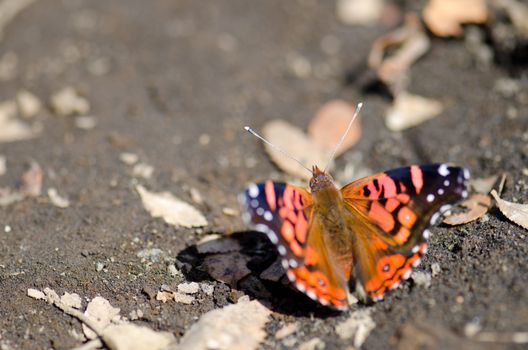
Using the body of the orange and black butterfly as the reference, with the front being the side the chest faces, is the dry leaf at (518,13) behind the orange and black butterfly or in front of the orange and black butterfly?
in front

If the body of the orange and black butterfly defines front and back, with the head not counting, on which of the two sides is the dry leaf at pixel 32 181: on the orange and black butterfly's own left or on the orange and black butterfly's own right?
on the orange and black butterfly's own left

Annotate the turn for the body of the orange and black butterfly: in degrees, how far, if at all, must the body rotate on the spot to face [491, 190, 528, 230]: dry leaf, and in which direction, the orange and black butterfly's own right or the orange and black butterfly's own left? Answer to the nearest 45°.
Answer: approximately 45° to the orange and black butterfly's own right

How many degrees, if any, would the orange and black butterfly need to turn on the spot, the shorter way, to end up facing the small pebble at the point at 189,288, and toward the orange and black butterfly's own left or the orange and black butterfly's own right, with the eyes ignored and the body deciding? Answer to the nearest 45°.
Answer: approximately 90° to the orange and black butterfly's own left

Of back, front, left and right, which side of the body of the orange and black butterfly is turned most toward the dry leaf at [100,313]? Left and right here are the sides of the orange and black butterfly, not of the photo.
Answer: left

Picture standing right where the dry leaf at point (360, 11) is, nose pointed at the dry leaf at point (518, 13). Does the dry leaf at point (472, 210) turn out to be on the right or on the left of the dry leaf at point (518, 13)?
right

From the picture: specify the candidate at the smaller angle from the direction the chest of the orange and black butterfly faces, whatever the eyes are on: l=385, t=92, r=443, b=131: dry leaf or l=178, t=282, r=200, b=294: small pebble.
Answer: the dry leaf

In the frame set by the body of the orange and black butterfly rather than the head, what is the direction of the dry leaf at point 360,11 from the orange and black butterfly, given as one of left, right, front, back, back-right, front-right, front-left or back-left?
front

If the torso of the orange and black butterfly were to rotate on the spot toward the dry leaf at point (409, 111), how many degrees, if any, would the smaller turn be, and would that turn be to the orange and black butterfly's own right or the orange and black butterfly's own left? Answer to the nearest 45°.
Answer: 0° — it already faces it

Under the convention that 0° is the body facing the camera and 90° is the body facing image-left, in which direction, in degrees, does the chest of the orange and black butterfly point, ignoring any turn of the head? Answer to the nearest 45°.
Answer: approximately 180°
